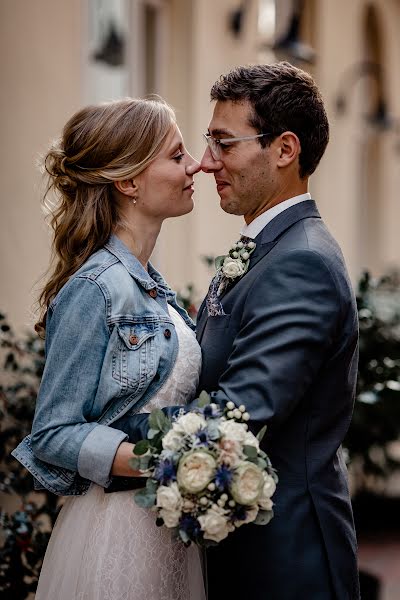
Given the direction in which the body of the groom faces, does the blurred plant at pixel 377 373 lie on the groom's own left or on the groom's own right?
on the groom's own right

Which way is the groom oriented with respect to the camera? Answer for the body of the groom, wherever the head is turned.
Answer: to the viewer's left

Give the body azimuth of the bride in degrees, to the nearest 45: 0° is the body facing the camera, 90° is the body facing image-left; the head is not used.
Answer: approximately 270°

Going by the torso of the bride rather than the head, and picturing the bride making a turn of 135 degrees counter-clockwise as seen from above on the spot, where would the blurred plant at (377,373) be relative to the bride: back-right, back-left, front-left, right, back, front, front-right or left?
right

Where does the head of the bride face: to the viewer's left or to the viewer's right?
to the viewer's right

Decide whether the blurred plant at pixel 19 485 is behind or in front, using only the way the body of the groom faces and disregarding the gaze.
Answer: in front

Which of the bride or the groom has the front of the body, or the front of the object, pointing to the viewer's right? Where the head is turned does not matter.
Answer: the bride

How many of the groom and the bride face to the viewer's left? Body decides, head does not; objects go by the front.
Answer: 1

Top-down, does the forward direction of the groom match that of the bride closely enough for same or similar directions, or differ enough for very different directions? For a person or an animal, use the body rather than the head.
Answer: very different directions

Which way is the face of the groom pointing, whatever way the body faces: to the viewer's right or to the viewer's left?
to the viewer's left
